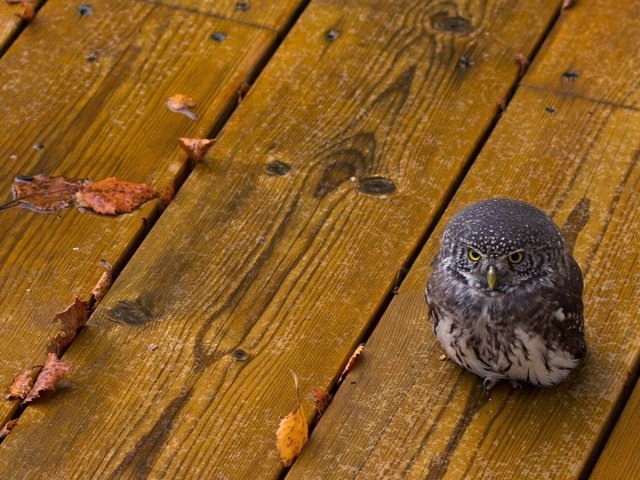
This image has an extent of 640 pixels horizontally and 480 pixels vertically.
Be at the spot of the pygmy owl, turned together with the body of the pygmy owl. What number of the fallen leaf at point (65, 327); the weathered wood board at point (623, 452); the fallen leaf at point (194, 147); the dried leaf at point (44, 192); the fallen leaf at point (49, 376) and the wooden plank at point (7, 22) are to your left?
1

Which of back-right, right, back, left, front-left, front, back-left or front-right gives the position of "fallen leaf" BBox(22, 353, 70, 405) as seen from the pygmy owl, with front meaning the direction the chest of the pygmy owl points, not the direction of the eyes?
right

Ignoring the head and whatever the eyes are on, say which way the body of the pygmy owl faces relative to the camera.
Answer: toward the camera

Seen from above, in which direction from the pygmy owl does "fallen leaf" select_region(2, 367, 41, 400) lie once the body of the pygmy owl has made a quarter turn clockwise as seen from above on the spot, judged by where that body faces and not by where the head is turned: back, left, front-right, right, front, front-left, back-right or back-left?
front

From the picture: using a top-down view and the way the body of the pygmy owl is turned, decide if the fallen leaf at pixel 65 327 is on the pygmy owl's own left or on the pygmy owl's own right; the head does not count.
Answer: on the pygmy owl's own right

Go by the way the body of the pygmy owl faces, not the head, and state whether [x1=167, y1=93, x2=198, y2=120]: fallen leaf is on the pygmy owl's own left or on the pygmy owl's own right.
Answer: on the pygmy owl's own right

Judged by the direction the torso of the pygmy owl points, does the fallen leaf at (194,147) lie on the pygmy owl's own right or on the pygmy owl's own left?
on the pygmy owl's own right

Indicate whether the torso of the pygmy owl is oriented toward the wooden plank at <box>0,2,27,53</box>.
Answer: no

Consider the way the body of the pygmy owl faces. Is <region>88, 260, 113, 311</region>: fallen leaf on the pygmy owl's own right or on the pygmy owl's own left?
on the pygmy owl's own right
